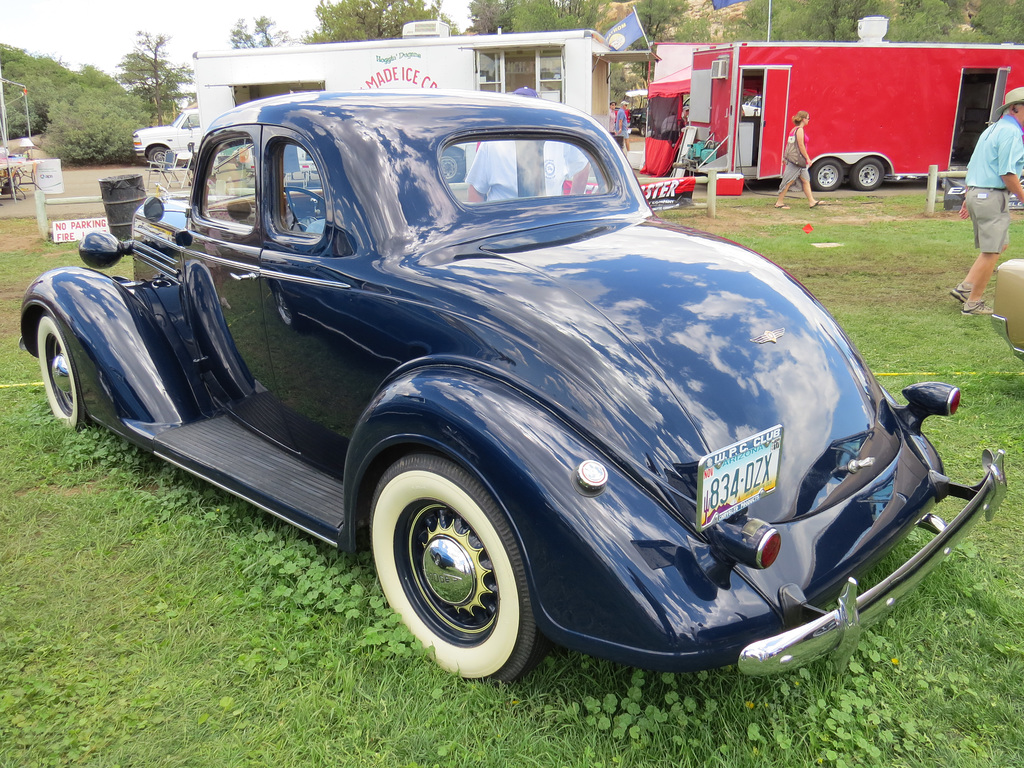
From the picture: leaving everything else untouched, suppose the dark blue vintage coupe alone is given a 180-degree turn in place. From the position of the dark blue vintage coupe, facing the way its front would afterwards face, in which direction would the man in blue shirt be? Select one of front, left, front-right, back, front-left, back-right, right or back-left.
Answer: left

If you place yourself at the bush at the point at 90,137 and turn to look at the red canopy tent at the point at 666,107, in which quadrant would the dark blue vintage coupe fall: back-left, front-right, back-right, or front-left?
front-right

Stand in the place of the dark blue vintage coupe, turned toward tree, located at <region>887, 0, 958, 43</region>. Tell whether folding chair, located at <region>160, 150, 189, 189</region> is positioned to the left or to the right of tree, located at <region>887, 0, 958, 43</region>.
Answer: left

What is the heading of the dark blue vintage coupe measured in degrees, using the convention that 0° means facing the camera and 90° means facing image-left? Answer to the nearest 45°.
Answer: approximately 135°

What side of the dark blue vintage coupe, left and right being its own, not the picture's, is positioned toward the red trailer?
right

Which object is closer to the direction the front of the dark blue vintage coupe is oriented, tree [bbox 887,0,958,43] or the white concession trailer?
the white concession trailer

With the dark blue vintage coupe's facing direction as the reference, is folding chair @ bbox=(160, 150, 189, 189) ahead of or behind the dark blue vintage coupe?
ahead

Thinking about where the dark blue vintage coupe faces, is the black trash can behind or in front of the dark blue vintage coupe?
in front

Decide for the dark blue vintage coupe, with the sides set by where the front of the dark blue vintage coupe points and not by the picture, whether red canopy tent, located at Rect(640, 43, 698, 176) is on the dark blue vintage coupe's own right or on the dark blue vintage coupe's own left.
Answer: on the dark blue vintage coupe's own right

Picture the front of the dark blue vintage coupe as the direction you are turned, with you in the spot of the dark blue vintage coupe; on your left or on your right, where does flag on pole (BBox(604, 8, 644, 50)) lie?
on your right

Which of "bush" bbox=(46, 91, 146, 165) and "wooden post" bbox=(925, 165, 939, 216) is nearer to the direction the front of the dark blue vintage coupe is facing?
the bush

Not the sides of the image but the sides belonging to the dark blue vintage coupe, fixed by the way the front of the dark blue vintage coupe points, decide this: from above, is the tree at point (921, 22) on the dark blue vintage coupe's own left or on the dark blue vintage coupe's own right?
on the dark blue vintage coupe's own right

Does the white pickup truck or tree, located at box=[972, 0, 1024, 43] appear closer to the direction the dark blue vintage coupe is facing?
the white pickup truck

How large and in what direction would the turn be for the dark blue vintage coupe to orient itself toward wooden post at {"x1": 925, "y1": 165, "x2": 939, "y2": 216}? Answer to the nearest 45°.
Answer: approximately 90° to its right

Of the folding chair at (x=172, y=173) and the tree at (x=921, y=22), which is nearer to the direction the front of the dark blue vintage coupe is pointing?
the folding chair

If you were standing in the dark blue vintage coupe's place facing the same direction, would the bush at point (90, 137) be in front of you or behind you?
in front

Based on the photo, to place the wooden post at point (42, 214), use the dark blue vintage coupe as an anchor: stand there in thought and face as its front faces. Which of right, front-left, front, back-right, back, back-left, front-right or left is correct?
front
